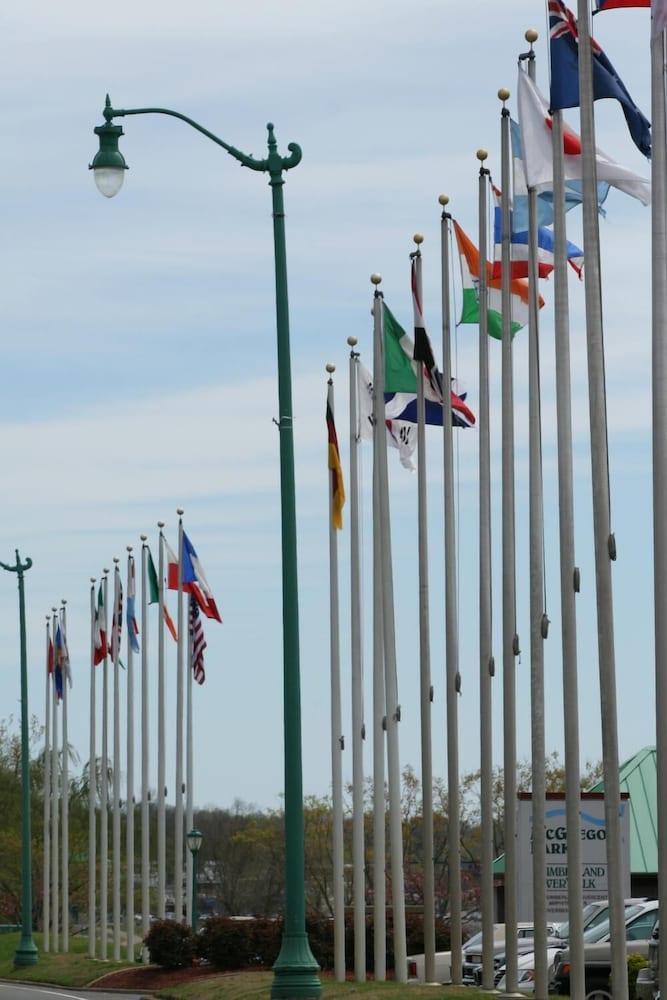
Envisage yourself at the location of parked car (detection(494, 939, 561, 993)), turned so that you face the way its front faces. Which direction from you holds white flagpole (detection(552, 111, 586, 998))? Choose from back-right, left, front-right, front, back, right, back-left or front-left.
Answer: front-left

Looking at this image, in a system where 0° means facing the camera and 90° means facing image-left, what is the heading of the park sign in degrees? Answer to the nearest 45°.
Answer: approximately 0°

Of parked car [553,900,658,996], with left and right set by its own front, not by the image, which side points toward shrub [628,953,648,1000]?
left
